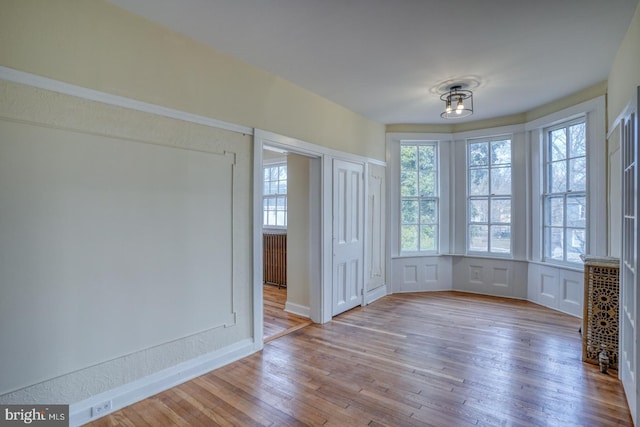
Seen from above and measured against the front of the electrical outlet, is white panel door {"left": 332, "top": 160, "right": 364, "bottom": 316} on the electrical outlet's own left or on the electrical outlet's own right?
on the electrical outlet's own left

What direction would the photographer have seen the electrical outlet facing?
facing the viewer and to the right of the viewer

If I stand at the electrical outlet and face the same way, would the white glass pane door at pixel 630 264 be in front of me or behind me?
in front
